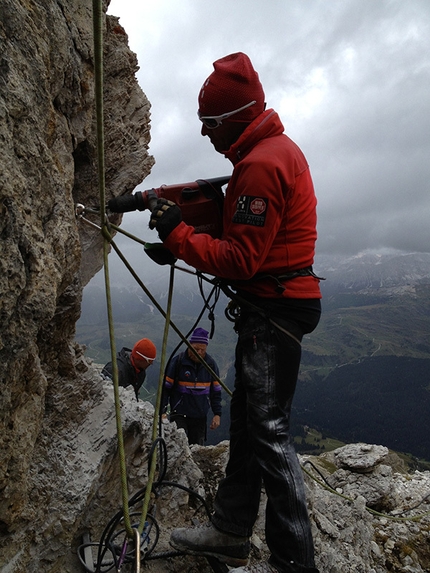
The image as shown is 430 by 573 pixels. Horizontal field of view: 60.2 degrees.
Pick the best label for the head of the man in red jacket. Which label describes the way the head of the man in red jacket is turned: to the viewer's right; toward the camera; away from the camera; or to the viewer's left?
to the viewer's left

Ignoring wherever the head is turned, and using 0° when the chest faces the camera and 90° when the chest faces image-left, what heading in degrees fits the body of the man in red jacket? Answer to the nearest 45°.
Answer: approximately 90°
